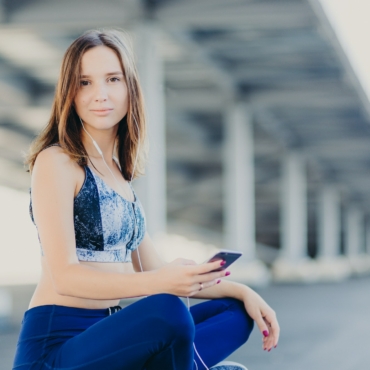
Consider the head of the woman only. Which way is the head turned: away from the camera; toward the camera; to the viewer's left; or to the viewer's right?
toward the camera

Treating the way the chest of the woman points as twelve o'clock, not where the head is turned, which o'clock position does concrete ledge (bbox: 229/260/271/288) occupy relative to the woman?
The concrete ledge is roughly at 8 o'clock from the woman.

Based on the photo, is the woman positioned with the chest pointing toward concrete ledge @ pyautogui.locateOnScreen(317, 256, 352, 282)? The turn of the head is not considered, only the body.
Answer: no

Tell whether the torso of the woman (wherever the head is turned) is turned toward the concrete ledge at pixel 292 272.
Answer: no

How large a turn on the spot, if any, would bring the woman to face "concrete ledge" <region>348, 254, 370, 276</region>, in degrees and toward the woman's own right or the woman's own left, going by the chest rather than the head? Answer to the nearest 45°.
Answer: approximately 135° to the woman's own left

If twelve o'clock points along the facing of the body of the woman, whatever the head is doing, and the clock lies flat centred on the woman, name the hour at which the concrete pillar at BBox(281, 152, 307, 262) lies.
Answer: The concrete pillar is roughly at 8 o'clock from the woman.

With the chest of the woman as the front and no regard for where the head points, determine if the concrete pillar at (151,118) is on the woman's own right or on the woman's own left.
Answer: on the woman's own left

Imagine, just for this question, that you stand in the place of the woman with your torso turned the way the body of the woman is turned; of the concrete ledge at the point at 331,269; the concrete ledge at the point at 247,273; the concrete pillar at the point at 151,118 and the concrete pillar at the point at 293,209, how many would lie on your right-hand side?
0

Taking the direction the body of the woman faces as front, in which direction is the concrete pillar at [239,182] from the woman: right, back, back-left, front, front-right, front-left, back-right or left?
back-left

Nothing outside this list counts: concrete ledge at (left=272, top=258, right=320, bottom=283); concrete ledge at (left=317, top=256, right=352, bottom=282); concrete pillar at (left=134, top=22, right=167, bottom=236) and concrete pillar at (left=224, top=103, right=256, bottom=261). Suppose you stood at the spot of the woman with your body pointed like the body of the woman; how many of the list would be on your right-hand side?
0
